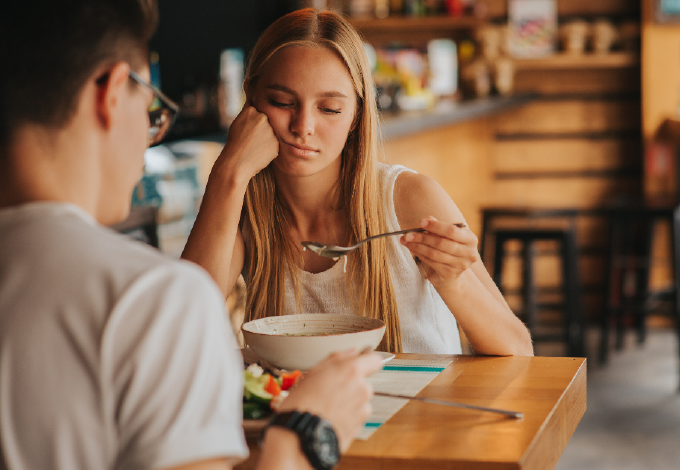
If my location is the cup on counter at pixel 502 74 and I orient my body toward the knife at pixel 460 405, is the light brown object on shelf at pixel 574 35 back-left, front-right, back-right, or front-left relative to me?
back-left

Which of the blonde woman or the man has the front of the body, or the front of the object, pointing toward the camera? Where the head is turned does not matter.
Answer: the blonde woman

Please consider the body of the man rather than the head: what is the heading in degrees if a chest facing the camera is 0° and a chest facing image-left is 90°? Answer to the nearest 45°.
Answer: approximately 225°

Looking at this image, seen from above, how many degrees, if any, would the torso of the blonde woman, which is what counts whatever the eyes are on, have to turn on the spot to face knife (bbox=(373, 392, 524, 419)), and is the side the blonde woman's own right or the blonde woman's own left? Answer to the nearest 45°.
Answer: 0° — they already face it

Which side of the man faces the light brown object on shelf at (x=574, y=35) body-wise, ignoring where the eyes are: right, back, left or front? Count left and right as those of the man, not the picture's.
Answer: front

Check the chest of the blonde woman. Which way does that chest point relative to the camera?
toward the camera

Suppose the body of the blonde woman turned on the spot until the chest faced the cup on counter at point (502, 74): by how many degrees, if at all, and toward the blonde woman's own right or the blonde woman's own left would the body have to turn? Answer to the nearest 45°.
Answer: approximately 180°

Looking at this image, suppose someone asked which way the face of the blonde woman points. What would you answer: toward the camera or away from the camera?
toward the camera

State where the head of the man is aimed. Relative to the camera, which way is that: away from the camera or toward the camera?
away from the camera

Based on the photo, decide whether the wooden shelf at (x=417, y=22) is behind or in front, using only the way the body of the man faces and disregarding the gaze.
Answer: in front

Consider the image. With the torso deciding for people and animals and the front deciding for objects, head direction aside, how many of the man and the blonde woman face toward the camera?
1

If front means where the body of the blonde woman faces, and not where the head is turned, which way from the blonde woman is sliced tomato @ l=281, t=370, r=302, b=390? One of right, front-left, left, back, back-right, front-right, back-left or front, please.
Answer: front

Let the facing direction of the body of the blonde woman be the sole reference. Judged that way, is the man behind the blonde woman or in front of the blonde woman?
in front
